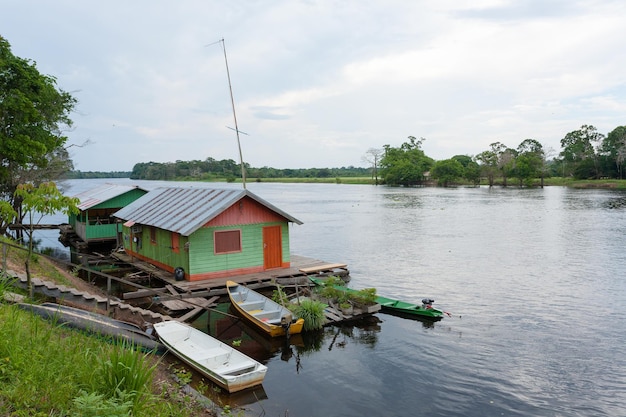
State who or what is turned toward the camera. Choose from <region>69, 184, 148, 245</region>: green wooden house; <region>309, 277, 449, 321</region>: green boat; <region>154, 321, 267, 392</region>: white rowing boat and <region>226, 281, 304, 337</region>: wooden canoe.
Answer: the green wooden house

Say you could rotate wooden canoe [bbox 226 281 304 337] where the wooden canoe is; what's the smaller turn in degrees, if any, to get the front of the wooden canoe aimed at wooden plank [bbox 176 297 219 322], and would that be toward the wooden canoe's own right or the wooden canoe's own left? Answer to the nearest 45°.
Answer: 0° — it already faces it

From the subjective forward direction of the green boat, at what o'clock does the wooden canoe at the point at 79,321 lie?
The wooden canoe is roughly at 9 o'clock from the green boat.

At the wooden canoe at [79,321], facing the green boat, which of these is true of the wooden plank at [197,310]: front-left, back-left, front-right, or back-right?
front-left

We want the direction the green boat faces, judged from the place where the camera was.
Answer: facing away from the viewer and to the left of the viewer

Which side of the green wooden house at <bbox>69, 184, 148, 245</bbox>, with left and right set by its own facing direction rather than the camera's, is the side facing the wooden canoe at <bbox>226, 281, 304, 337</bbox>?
front

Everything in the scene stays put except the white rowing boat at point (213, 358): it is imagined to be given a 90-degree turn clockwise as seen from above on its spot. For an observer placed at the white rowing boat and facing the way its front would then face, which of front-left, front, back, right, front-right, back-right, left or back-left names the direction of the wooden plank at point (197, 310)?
front-left

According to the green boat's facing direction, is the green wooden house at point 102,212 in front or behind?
in front

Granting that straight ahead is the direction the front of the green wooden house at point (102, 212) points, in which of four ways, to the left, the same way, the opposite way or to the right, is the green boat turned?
the opposite way

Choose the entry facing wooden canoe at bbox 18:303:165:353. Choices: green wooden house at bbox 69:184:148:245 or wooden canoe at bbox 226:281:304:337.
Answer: the green wooden house

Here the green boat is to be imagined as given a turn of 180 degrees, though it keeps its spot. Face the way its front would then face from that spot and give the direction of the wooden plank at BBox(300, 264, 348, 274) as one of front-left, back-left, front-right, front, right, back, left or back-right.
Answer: back

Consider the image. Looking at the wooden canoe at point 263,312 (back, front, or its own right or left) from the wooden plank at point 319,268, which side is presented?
right

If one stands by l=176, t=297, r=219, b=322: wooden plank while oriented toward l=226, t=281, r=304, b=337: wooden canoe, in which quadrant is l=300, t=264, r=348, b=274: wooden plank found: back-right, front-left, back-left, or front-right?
front-left

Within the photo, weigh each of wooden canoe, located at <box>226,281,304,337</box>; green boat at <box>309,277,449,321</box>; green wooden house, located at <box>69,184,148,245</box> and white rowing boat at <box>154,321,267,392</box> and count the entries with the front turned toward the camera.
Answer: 1

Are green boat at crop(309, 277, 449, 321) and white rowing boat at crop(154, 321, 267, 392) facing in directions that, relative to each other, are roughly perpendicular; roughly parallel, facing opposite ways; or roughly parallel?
roughly parallel

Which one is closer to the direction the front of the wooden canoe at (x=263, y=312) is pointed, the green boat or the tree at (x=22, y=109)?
the tree

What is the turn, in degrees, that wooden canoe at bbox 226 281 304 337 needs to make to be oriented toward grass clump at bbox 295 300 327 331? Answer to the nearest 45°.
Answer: approximately 135° to its right

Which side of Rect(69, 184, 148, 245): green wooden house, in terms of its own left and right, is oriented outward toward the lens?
front

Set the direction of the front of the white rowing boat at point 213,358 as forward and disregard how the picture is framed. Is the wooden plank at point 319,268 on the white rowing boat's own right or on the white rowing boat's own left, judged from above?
on the white rowing boat's own right
